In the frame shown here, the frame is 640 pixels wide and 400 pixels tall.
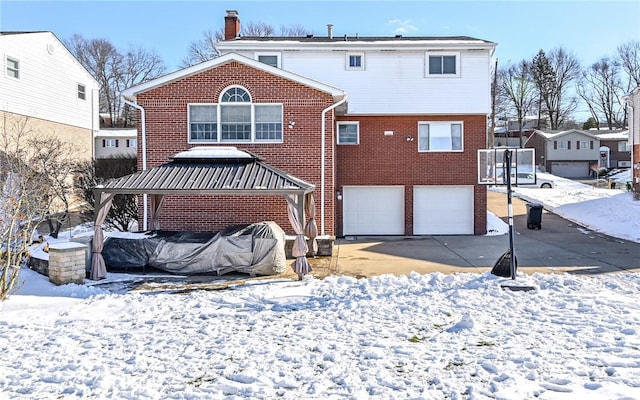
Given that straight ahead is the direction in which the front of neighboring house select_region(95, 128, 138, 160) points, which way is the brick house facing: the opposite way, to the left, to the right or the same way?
the opposite way

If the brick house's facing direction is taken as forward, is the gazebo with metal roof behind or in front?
behind

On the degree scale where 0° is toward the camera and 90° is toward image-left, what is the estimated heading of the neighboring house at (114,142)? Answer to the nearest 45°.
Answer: approximately 0°

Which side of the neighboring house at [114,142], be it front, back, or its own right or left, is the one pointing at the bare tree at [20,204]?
front

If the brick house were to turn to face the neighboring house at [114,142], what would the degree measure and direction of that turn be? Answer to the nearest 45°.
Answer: approximately 45° to its left

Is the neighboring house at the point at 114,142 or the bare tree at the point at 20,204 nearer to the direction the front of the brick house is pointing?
the neighboring house

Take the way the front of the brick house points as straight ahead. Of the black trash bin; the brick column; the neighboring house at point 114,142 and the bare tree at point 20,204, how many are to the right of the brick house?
1

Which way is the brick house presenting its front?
away from the camera

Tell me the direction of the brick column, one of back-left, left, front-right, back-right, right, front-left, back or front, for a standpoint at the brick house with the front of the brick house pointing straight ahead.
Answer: back-left

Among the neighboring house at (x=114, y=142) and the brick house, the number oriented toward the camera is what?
1

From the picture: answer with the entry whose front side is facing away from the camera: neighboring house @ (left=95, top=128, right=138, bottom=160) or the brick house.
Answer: the brick house

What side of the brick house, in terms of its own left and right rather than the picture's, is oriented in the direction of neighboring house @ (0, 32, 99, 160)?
left
